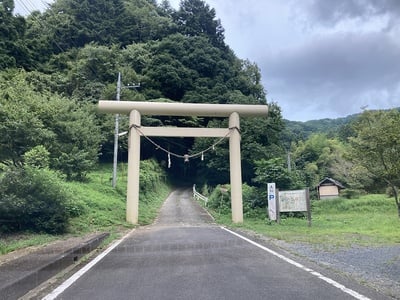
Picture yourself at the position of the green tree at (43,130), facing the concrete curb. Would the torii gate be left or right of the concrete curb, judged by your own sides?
left

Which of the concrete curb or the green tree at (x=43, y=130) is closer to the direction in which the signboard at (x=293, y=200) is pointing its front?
the concrete curb

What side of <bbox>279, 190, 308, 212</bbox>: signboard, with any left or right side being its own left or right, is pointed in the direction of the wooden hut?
back

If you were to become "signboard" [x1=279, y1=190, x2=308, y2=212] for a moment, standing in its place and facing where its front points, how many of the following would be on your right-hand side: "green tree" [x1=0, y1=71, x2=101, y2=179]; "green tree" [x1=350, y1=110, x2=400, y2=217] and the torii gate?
2

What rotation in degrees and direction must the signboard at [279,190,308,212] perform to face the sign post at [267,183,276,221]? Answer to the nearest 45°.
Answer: approximately 135° to its right

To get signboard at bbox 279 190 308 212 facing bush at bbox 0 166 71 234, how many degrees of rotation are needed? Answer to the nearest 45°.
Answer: approximately 45° to its right

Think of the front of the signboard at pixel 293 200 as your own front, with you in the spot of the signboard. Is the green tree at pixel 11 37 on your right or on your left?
on your right

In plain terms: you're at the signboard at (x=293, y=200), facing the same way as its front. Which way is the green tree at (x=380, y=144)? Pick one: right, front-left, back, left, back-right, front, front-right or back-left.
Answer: back-left

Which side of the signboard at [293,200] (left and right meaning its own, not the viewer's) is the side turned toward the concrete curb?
front

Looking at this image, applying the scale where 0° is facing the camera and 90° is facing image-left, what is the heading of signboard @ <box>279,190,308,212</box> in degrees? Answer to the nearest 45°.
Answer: approximately 0°

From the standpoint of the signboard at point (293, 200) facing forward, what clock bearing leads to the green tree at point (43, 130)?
The green tree is roughly at 3 o'clock from the signboard.

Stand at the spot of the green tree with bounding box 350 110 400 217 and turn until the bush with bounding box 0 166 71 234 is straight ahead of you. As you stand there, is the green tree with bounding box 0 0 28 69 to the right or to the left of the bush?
right
